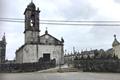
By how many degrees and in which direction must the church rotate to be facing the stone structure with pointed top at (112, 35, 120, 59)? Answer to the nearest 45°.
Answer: approximately 90° to its left

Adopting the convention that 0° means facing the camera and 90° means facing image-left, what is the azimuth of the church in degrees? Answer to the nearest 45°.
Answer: approximately 0°
